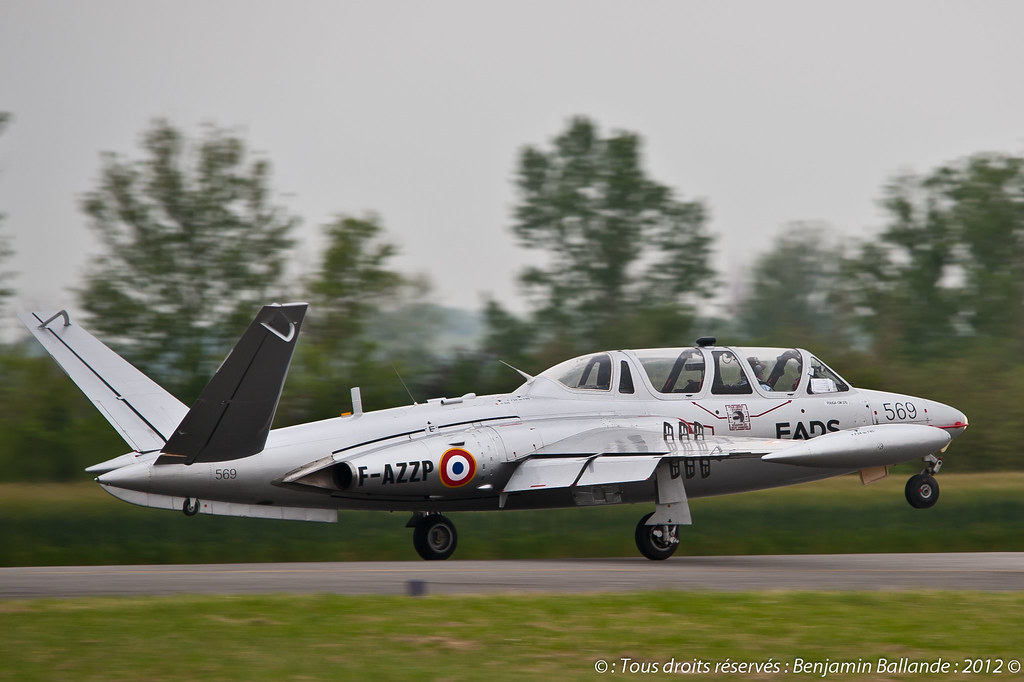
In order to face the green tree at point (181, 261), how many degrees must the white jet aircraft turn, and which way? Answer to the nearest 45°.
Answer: approximately 90° to its left

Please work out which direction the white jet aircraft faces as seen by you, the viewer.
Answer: facing away from the viewer and to the right of the viewer

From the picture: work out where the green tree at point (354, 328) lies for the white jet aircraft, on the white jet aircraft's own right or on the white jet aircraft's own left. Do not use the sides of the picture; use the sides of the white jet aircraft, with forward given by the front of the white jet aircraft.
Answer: on the white jet aircraft's own left
